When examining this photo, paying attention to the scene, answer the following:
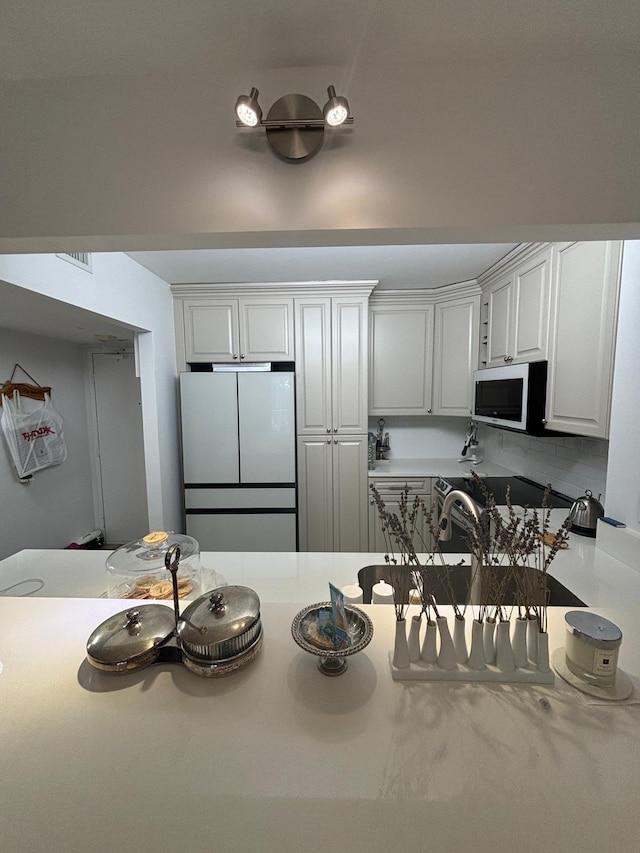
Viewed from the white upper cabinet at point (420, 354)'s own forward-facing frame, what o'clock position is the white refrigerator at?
The white refrigerator is roughly at 2 o'clock from the white upper cabinet.

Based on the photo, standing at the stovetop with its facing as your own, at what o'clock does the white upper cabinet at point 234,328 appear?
The white upper cabinet is roughly at 1 o'clock from the stovetop.

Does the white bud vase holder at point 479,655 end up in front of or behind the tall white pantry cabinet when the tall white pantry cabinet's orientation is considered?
in front

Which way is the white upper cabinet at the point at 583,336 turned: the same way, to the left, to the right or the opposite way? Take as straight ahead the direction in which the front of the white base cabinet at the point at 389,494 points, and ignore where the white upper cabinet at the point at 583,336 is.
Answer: to the right

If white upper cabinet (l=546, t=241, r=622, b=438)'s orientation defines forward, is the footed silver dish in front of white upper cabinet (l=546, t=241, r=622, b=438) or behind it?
in front

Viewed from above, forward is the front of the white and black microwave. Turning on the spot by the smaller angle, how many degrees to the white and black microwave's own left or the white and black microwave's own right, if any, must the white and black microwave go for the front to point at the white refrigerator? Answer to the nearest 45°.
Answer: approximately 45° to the white and black microwave's own right

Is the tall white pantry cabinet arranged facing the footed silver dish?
yes

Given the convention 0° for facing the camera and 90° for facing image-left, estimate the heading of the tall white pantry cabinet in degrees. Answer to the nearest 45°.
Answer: approximately 0°

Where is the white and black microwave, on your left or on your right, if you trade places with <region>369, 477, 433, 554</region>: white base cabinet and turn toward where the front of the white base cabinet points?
on your left
